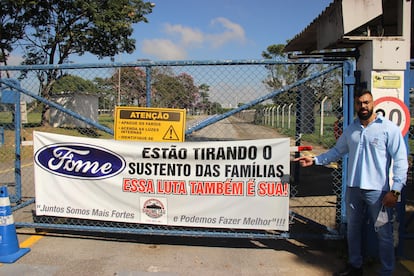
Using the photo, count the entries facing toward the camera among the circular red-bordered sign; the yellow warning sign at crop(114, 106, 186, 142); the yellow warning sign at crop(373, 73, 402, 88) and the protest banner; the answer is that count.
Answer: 4

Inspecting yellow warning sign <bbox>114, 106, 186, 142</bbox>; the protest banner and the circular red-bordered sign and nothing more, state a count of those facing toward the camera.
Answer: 3

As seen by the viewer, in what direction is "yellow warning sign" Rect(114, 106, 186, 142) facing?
toward the camera

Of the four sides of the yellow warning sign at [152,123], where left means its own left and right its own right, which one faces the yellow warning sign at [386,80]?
left

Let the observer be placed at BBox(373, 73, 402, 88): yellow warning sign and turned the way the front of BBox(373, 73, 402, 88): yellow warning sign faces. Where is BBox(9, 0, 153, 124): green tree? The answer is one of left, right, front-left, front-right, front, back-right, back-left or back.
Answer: back-right

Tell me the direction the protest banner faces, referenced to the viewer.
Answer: facing the viewer

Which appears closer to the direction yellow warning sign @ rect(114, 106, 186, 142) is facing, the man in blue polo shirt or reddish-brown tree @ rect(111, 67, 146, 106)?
the man in blue polo shirt

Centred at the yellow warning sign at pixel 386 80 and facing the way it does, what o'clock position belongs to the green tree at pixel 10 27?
The green tree is roughly at 4 o'clock from the yellow warning sign.

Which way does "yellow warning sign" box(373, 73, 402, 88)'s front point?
toward the camera

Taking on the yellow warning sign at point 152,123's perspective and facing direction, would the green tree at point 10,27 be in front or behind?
behind
